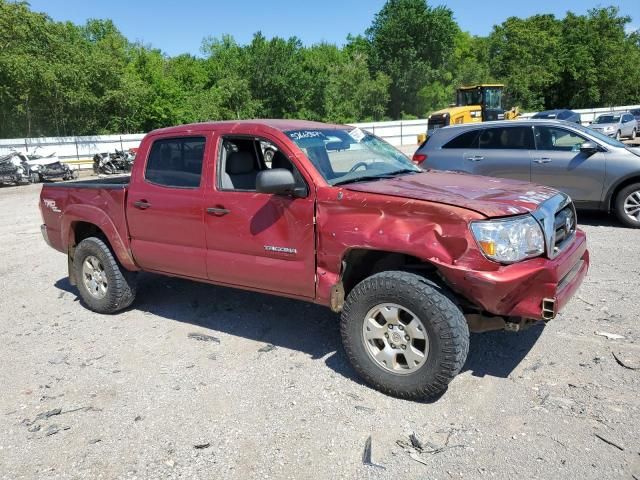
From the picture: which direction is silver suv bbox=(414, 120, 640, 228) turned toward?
to the viewer's right

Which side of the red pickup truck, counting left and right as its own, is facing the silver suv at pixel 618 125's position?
left

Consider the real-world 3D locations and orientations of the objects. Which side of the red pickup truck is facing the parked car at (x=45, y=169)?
back

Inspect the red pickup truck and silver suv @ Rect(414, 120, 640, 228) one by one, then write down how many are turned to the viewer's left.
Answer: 0

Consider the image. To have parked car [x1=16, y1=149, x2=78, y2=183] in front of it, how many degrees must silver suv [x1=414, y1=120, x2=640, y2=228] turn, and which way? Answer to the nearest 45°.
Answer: approximately 135° to its left

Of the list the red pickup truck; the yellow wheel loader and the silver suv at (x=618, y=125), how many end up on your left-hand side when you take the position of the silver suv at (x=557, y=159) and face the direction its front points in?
2

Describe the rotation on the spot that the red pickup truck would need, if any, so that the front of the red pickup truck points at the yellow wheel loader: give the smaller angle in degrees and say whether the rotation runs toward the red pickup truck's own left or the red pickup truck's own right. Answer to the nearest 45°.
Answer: approximately 135° to the red pickup truck's own left

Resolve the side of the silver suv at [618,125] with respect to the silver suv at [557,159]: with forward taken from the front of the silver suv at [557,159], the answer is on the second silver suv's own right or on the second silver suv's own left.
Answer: on the second silver suv's own left

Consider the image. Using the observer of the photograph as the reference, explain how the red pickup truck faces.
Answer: facing the viewer and to the right of the viewer
